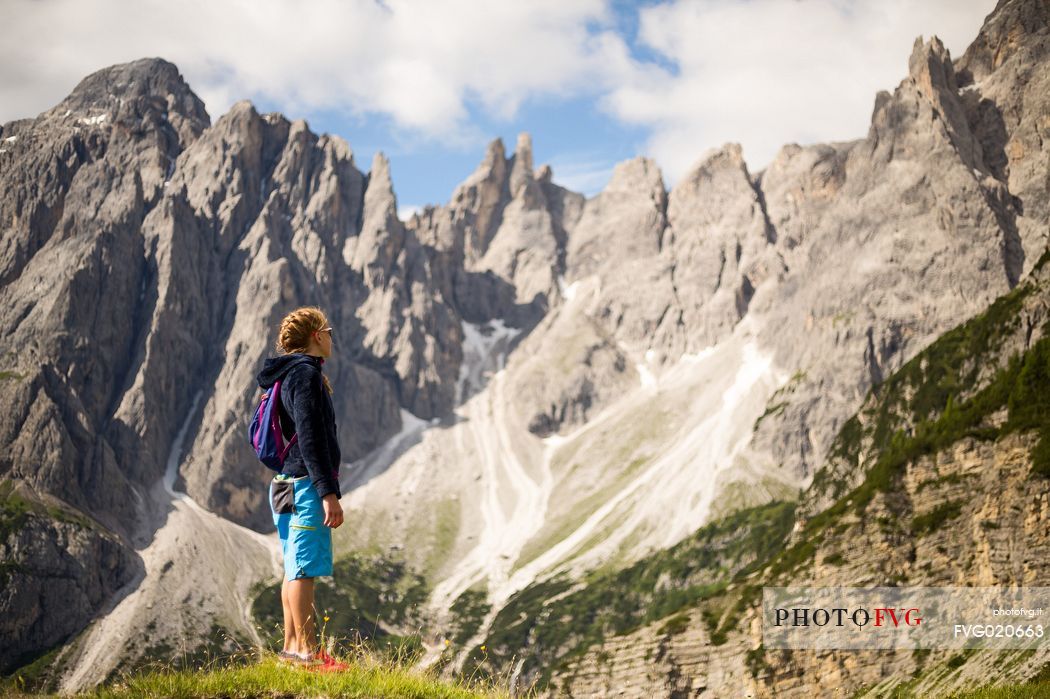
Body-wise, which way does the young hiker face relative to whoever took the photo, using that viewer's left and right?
facing to the right of the viewer
